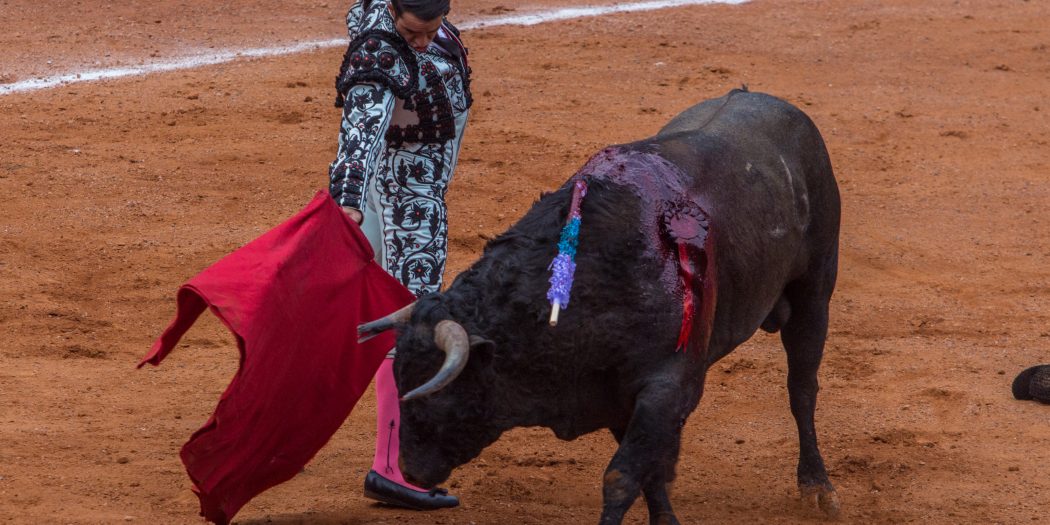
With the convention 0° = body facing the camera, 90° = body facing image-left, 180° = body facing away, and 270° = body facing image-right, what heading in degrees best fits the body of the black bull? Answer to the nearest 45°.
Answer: approximately 45°

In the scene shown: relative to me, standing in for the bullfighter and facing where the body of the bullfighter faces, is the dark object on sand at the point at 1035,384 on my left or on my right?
on my left

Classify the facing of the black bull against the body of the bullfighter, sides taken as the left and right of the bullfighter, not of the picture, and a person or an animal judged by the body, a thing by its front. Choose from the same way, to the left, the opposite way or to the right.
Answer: to the right

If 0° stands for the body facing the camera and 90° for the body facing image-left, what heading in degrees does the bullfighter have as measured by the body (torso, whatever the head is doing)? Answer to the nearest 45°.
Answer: approximately 315°

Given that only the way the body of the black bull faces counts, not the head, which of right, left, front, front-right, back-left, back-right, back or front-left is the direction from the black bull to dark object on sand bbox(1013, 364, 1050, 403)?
back
